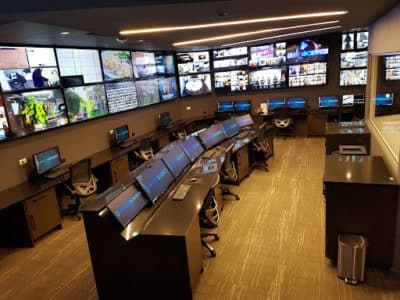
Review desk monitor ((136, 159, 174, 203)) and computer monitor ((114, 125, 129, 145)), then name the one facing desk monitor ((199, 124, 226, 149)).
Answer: the computer monitor

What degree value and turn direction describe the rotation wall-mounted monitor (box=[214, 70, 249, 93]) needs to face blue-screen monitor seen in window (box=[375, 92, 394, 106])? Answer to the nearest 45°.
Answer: approximately 45° to its left

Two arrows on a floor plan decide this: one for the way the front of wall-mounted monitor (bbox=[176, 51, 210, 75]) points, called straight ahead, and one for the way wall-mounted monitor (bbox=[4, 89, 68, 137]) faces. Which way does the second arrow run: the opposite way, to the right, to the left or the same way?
to the left

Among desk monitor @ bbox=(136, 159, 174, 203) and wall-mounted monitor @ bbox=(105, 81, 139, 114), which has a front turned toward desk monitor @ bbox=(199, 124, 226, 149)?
the wall-mounted monitor

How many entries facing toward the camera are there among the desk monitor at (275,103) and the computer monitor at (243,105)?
2

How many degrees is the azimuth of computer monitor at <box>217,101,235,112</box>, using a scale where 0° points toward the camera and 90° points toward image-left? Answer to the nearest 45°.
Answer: approximately 0°

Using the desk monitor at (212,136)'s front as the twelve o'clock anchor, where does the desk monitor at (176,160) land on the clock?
the desk monitor at (176,160) is roughly at 2 o'clock from the desk monitor at (212,136).

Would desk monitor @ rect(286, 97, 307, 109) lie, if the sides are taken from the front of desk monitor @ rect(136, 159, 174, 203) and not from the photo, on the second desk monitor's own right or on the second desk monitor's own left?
on the second desk monitor's own left
